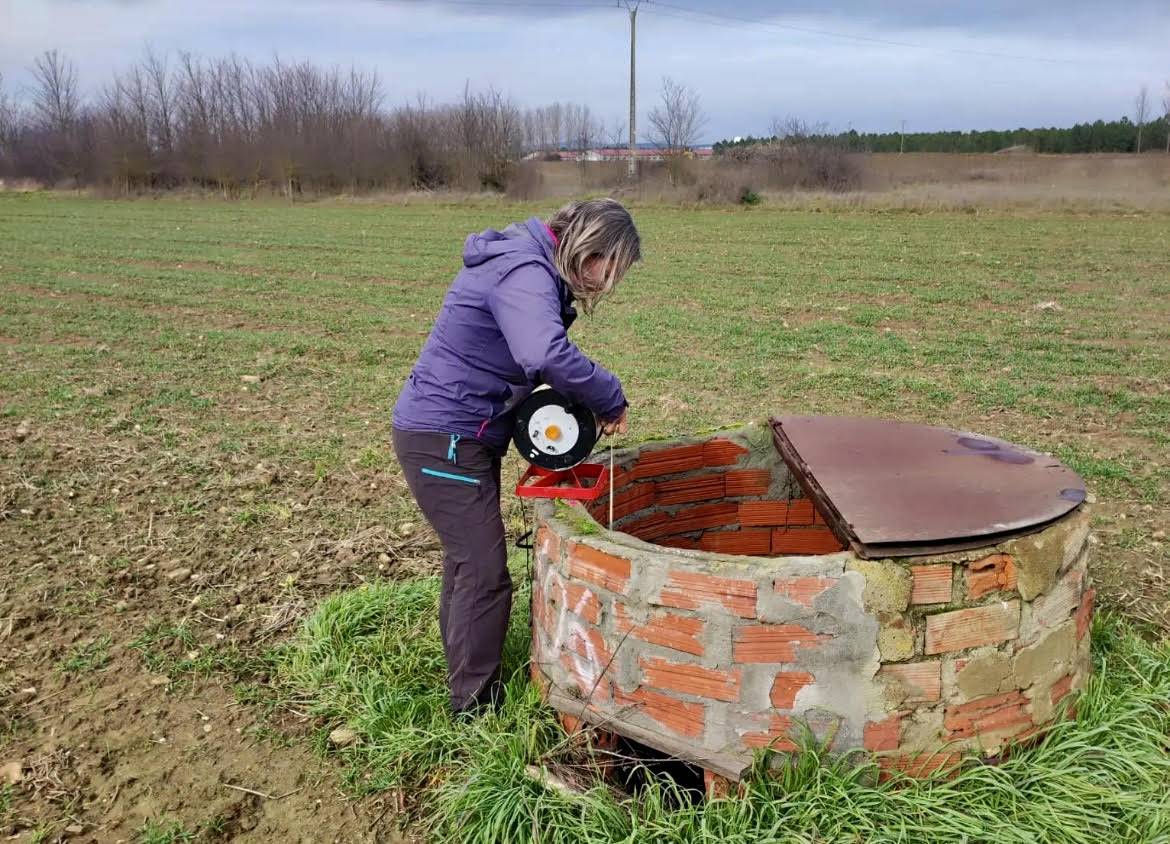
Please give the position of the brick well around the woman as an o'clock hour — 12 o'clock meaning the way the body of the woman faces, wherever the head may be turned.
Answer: The brick well is roughly at 1 o'clock from the woman.

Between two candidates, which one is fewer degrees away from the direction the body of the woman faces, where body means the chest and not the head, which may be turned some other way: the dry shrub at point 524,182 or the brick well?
the brick well

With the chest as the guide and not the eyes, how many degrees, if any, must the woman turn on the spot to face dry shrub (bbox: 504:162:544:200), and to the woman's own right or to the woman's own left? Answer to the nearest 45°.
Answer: approximately 90° to the woman's own left

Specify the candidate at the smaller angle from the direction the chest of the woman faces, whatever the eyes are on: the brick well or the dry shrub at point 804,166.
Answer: the brick well

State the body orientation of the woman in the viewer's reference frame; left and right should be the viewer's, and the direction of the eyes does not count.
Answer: facing to the right of the viewer
